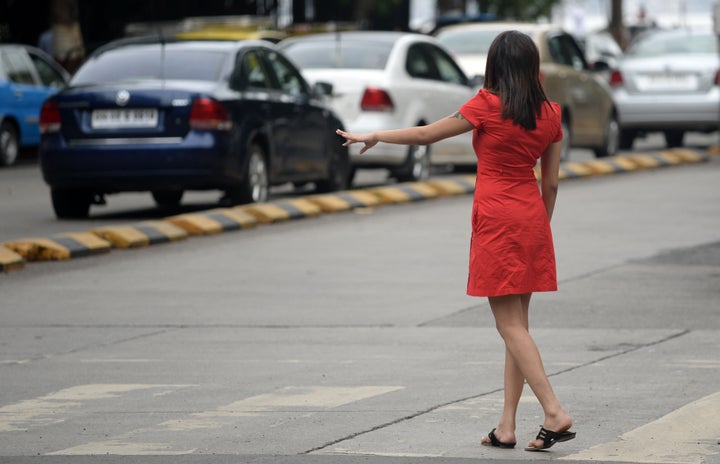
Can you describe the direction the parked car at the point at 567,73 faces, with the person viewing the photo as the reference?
facing away from the viewer and to the right of the viewer

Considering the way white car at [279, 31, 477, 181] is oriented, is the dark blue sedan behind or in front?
behind

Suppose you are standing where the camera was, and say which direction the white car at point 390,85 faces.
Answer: facing away from the viewer and to the right of the viewer

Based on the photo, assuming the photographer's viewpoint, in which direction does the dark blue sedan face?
facing away from the viewer and to the right of the viewer

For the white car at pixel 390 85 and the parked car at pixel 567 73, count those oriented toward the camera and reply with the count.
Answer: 0

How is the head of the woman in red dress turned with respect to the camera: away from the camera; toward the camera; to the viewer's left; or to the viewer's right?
away from the camera

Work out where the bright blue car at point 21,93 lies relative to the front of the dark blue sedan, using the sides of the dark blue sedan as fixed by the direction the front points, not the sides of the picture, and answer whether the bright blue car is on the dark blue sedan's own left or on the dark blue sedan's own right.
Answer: on the dark blue sedan's own left

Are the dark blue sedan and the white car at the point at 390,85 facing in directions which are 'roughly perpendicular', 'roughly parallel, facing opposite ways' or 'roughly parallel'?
roughly parallel

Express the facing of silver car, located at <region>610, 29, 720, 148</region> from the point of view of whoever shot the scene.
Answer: facing away from the viewer

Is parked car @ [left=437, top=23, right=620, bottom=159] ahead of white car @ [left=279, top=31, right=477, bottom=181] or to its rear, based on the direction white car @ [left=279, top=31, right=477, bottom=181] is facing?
ahead

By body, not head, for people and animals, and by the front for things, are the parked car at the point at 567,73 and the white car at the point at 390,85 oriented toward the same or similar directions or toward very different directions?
same or similar directions
